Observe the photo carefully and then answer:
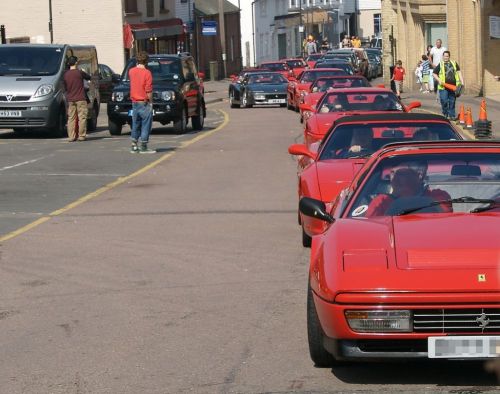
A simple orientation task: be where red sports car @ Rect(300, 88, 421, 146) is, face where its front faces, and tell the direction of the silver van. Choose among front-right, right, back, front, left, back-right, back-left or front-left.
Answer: back-right

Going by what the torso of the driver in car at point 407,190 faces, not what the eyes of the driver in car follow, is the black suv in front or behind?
behind

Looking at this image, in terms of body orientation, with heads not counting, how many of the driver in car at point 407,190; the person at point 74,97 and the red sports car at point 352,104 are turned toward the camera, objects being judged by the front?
2

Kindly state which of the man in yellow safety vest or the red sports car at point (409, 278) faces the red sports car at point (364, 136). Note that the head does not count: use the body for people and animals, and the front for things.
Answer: the man in yellow safety vest

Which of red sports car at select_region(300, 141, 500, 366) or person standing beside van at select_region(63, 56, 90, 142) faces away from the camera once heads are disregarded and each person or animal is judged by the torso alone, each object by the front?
the person standing beside van

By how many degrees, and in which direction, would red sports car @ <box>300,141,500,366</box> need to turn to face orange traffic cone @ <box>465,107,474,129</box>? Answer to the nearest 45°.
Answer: approximately 180°

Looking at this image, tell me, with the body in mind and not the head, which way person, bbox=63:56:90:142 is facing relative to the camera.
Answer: away from the camera

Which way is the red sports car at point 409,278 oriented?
toward the camera

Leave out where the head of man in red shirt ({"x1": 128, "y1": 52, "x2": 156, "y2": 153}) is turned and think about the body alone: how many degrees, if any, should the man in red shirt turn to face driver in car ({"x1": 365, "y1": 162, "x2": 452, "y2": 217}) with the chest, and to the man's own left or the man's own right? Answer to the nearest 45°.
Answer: approximately 135° to the man's own right

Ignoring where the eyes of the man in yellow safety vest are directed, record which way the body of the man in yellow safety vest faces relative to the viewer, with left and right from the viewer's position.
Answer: facing the viewer

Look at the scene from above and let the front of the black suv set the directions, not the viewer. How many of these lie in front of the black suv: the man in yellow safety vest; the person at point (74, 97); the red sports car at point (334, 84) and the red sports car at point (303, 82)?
1

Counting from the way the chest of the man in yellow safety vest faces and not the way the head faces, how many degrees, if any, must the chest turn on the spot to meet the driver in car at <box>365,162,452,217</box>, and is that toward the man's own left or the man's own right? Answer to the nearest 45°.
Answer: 0° — they already face them

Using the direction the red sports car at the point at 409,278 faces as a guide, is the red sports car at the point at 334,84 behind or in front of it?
behind

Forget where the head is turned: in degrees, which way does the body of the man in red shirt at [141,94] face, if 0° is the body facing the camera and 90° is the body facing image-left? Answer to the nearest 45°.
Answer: approximately 225°

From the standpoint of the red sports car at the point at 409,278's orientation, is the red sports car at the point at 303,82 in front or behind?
behind
